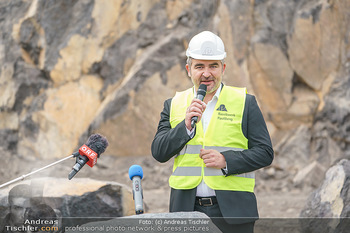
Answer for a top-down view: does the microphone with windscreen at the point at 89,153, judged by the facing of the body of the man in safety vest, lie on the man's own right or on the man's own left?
on the man's own right

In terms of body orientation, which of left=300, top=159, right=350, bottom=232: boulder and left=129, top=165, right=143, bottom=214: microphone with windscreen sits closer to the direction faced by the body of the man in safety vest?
the microphone with windscreen

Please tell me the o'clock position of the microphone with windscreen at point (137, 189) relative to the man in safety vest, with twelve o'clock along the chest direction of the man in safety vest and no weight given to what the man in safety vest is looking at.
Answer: The microphone with windscreen is roughly at 2 o'clock from the man in safety vest.

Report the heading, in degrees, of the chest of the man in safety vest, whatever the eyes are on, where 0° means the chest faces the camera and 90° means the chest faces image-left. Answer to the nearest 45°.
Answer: approximately 0°
